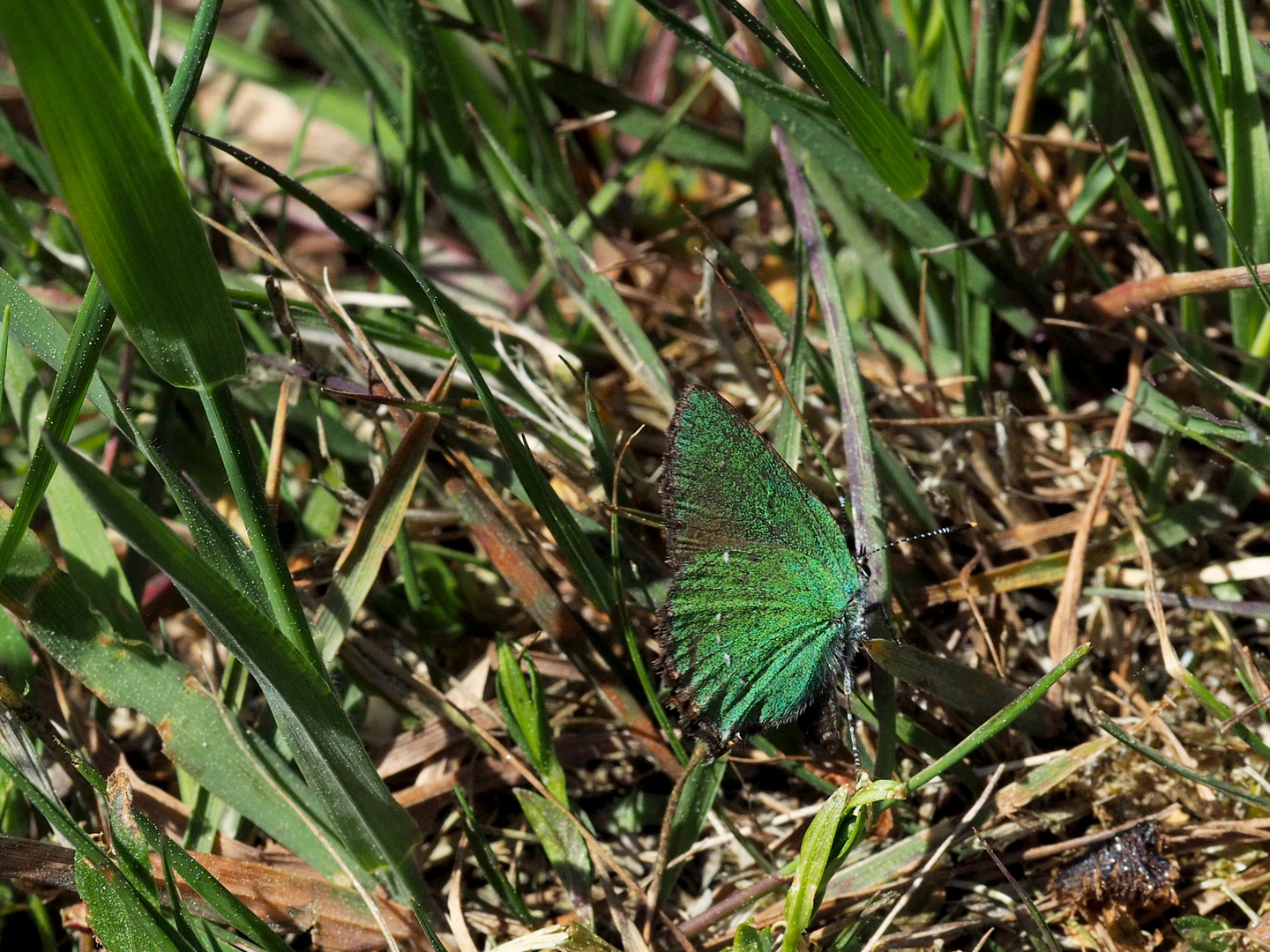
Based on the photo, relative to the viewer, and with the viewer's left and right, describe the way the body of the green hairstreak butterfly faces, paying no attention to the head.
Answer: facing to the right of the viewer
